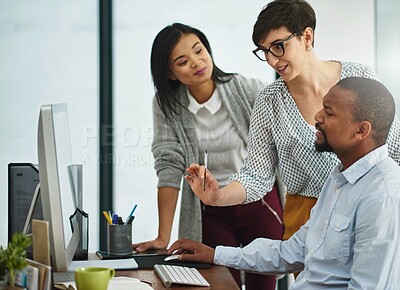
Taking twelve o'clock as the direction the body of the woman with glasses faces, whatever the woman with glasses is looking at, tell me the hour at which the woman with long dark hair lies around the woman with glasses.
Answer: The woman with long dark hair is roughly at 3 o'clock from the woman with glasses.

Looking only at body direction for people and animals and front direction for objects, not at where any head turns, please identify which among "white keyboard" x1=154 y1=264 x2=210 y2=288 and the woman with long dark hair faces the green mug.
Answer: the woman with long dark hair

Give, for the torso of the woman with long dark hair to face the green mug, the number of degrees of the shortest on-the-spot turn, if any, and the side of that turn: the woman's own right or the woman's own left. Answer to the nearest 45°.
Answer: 0° — they already face it

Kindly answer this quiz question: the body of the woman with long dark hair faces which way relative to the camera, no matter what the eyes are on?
toward the camera

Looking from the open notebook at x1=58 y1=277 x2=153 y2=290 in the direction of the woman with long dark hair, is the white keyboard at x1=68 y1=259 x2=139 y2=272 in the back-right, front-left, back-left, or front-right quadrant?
front-left

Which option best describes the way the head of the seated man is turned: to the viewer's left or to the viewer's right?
to the viewer's left

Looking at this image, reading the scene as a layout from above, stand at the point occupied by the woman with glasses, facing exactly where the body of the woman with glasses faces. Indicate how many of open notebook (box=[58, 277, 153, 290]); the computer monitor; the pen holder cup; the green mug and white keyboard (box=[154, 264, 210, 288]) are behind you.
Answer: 0

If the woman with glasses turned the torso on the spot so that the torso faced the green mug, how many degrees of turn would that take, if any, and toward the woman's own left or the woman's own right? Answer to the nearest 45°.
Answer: approximately 45° to the woman's own left

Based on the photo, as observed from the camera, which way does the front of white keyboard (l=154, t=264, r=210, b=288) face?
facing to the right of the viewer

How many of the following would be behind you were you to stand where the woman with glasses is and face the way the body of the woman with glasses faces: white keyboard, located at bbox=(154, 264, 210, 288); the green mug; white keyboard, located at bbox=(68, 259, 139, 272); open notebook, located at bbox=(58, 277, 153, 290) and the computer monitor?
0

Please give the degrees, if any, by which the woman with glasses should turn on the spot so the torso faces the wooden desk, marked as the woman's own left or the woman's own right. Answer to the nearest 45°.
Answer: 0° — they already face it

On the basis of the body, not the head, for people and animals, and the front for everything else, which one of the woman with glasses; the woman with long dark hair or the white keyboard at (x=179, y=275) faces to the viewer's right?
the white keyboard

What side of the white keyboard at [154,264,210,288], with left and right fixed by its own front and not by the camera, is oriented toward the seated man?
front

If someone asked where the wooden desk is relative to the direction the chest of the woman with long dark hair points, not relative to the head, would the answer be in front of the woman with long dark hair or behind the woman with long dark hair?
in front

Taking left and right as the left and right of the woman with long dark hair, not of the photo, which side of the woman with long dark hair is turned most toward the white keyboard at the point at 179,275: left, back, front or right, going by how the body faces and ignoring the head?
front

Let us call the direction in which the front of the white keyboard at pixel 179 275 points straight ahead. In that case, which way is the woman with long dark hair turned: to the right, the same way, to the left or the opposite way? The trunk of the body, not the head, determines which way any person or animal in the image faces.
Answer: to the right

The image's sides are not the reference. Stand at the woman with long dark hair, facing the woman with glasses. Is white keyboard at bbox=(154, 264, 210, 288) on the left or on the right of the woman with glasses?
right

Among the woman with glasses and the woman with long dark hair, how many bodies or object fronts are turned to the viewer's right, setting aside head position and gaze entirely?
0

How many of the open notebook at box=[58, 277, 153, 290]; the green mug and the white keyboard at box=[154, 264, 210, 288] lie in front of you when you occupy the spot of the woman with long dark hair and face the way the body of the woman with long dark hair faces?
3

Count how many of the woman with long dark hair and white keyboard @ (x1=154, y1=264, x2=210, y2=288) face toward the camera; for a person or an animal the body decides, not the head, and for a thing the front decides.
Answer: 1

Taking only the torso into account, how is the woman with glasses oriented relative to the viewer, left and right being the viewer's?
facing the viewer and to the left of the viewer
